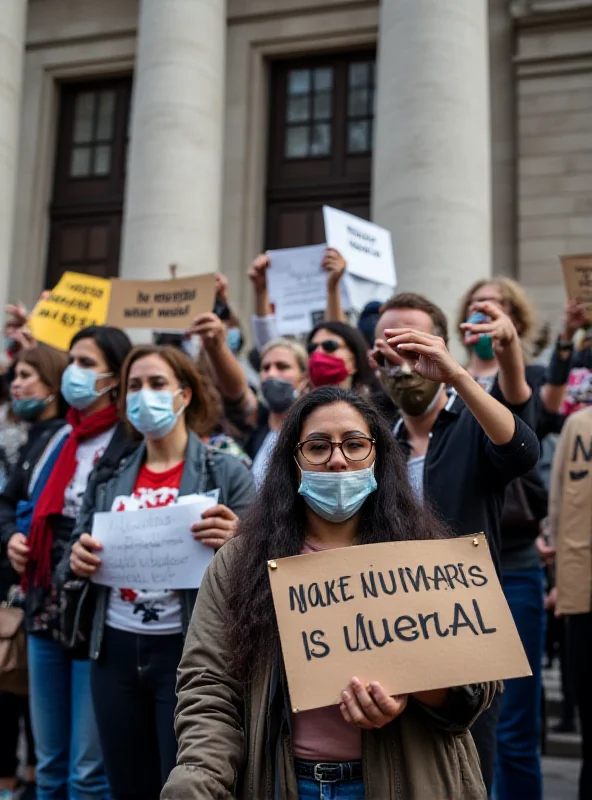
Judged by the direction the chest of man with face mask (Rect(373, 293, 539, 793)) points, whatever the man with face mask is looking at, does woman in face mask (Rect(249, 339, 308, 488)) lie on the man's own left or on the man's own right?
on the man's own right

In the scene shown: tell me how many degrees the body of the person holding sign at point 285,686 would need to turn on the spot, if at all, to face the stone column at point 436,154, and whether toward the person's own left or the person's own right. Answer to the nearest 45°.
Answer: approximately 180°

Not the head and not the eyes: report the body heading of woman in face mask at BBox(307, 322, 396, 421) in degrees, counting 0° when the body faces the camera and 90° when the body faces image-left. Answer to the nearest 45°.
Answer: approximately 45°

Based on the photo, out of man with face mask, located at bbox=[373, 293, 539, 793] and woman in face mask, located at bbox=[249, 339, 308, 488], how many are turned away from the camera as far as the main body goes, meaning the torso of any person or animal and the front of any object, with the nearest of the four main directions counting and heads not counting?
0

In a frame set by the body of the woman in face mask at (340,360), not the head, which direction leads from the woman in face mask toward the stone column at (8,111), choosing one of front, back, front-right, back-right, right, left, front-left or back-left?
right

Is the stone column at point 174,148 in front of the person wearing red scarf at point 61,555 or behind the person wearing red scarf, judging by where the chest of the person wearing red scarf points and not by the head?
behind
